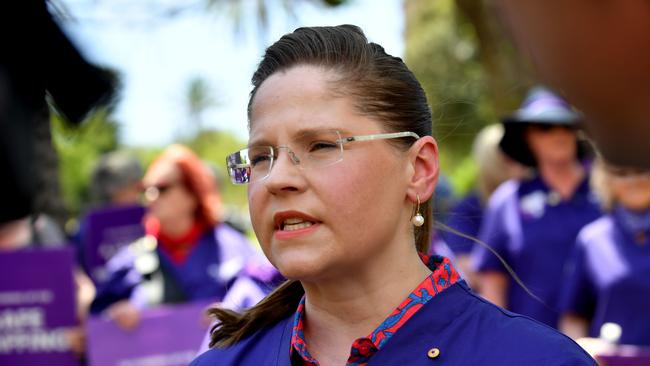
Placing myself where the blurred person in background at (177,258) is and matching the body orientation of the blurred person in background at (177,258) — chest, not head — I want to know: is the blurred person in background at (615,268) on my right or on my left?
on my left

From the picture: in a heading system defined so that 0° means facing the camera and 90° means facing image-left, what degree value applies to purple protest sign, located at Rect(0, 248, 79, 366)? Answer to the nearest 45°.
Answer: approximately 0°

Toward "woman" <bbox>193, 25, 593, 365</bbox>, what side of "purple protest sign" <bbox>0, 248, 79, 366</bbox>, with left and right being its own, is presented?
front

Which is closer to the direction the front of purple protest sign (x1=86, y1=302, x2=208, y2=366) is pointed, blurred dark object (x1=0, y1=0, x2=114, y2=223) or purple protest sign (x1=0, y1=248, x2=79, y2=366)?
the blurred dark object

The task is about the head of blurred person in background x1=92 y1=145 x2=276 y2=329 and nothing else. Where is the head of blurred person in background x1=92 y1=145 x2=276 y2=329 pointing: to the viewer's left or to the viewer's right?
to the viewer's left

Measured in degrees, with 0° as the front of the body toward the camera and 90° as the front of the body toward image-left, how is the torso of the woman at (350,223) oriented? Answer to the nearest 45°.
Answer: approximately 45°

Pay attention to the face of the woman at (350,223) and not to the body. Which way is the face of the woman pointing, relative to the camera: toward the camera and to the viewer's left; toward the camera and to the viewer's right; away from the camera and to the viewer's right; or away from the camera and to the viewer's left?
toward the camera and to the viewer's left

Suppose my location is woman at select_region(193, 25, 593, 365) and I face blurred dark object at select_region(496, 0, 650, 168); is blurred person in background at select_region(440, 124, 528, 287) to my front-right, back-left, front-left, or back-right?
back-left

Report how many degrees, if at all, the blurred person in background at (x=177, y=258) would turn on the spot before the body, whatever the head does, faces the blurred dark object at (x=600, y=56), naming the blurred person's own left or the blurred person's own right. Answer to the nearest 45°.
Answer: approximately 45° to the blurred person's own left

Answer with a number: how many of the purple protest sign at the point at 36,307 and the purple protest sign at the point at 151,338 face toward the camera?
2

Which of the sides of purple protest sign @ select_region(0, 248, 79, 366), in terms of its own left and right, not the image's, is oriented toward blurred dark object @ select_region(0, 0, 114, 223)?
front

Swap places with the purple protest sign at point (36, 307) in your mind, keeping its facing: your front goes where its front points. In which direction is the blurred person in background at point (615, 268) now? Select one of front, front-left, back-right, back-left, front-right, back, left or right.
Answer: front-left
